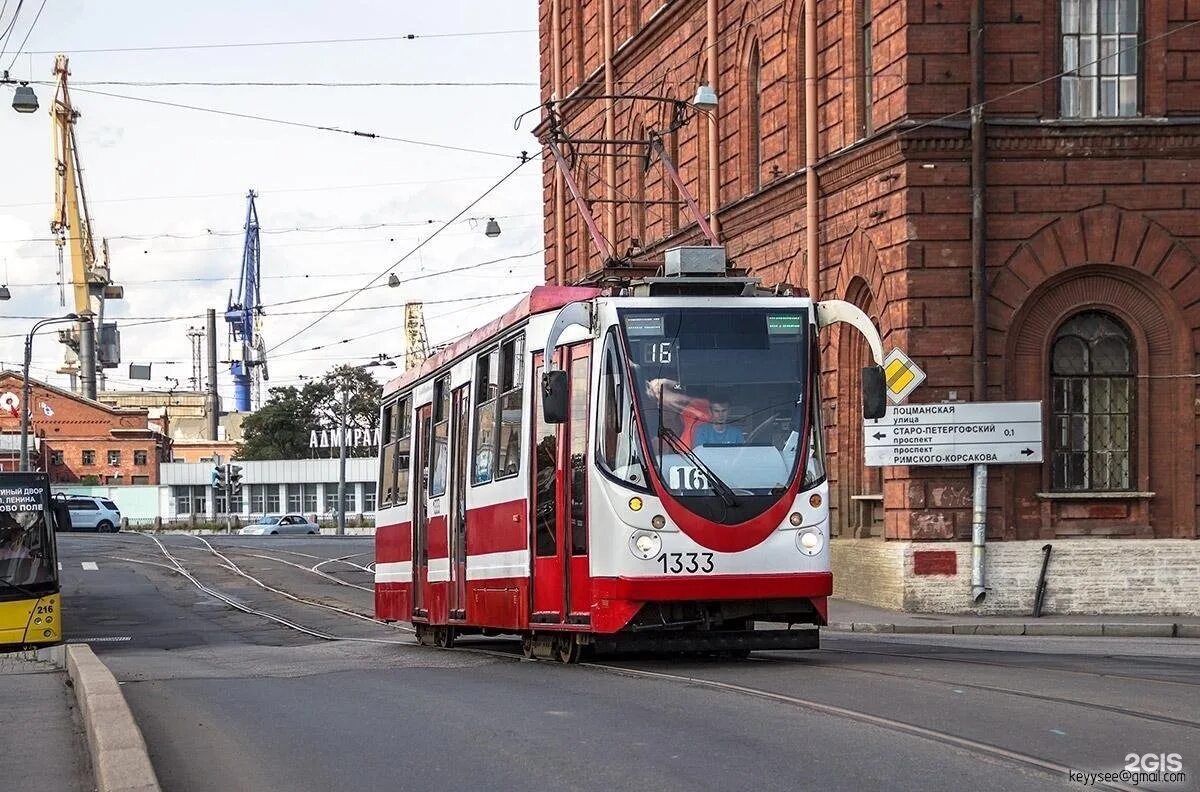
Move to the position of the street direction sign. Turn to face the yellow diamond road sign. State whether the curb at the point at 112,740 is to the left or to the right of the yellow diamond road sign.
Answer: left

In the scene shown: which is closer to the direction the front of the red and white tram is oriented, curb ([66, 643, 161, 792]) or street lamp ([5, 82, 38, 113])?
the curb

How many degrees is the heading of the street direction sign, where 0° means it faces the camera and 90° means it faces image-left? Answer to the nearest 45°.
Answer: approximately 0°

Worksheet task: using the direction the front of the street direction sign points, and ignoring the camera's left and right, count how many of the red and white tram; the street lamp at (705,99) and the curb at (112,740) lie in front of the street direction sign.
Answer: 2

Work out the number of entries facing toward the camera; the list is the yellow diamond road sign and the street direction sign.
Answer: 2

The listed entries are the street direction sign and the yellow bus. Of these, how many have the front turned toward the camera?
2
